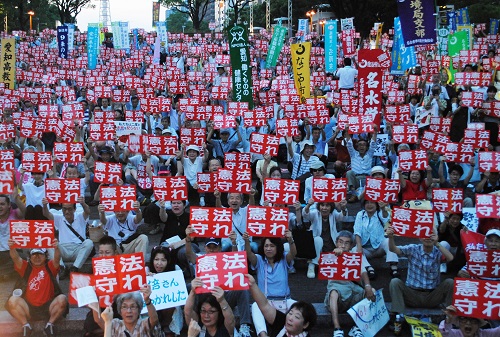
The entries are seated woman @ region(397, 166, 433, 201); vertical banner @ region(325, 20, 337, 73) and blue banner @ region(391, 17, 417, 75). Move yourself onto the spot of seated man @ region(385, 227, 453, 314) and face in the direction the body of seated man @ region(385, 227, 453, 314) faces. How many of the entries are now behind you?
3

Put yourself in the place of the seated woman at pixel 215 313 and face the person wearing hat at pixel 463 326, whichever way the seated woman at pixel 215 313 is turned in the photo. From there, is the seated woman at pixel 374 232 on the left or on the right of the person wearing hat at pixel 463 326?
left

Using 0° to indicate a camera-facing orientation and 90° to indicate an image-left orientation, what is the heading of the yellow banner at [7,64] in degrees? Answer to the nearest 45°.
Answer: approximately 0°

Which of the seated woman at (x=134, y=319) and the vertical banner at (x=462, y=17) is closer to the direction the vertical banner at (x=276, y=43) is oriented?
the seated woman

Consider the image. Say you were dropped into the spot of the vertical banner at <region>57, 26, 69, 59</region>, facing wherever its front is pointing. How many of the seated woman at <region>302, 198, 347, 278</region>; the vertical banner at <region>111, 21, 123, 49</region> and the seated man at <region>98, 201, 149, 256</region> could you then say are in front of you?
2

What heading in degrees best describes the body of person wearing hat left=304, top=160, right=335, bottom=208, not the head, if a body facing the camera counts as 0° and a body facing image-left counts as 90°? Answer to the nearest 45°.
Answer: approximately 0°

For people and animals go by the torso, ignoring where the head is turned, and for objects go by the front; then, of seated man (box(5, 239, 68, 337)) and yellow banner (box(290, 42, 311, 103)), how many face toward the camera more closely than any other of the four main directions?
2

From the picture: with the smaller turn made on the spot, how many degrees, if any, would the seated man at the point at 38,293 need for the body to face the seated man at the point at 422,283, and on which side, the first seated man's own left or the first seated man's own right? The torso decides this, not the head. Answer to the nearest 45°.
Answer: approximately 90° to the first seated man's own left
